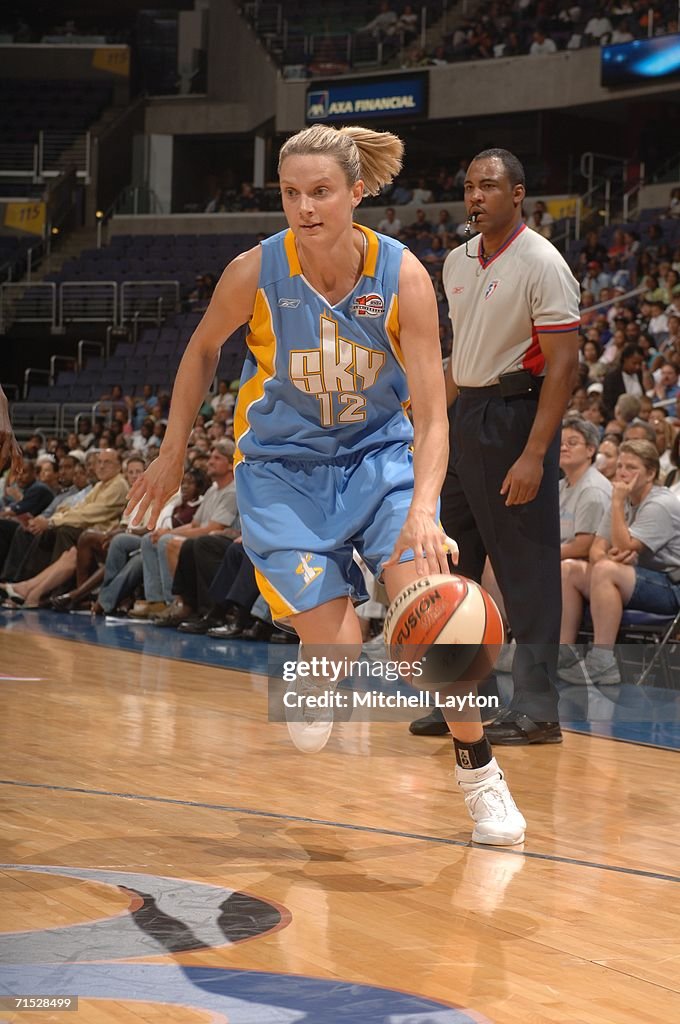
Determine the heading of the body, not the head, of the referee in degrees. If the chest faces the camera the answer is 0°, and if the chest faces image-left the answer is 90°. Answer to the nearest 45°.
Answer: approximately 45°

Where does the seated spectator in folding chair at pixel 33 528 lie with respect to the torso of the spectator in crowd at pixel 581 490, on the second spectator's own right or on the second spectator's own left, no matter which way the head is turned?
on the second spectator's own right

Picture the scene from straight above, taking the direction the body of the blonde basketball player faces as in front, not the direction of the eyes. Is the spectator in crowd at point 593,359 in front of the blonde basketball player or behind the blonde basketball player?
behind

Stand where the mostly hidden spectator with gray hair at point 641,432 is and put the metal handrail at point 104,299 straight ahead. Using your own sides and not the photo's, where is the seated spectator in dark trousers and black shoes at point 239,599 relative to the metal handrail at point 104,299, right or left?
left

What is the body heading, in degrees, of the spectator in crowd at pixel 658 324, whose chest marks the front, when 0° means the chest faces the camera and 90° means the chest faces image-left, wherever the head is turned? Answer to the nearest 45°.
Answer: approximately 45°

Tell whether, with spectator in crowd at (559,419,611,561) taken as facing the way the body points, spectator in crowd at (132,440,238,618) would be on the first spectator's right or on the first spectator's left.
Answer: on the first spectator's right

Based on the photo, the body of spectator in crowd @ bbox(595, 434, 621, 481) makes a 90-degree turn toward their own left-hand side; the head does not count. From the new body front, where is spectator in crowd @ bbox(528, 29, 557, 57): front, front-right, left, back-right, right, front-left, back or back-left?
back-left

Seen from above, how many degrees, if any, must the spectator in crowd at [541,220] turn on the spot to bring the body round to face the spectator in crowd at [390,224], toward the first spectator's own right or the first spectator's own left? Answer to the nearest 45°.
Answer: approximately 90° to the first spectator's own right

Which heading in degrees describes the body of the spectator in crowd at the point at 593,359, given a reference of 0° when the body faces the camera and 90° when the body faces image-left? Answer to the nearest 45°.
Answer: approximately 45°
